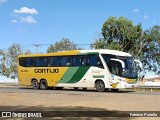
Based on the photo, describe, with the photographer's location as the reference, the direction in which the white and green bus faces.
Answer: facing the viewer and to the right of the viewer
